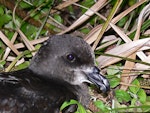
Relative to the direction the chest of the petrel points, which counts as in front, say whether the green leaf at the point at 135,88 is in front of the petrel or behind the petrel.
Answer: in front

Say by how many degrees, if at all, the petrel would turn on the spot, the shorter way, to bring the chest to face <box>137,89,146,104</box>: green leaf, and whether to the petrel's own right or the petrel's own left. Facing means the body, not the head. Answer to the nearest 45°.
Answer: approximately 45° to the petrel's own right

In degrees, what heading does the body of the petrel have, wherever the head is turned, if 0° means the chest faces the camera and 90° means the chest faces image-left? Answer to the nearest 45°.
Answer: approximately 270°

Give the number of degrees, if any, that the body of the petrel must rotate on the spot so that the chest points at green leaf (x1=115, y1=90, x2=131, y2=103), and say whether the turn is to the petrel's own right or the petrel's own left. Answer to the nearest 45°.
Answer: approximately 45° to the petrel's own right

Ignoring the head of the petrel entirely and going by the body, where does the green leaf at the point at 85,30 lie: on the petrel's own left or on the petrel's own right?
on the petrel's own left
